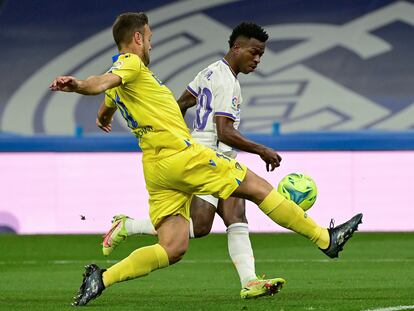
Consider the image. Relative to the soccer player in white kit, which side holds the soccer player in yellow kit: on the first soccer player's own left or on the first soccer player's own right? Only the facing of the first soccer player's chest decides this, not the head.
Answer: on the first soccer player's own right

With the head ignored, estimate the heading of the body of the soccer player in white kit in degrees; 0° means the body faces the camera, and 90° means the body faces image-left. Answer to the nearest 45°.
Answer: approximately 270°

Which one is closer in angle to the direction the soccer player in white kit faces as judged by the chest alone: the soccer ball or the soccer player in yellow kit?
the soccer ball

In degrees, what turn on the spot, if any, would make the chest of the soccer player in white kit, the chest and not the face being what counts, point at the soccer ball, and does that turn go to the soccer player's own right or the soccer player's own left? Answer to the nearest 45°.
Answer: approximately 45° to the soccer player's own left
